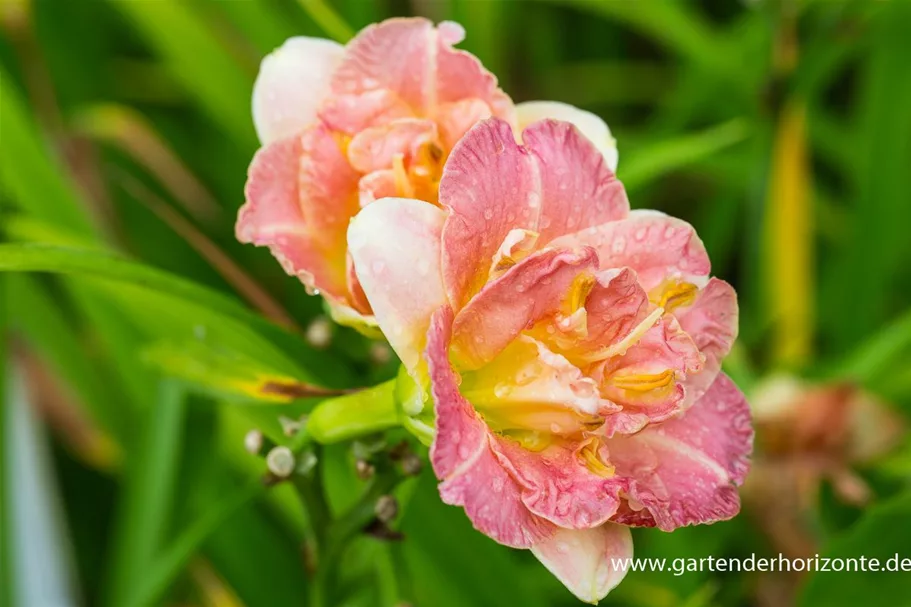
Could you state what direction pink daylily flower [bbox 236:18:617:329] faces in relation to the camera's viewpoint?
facing the viewer

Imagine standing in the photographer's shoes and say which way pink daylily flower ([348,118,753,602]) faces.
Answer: facing the viewer and to the right of the viewer

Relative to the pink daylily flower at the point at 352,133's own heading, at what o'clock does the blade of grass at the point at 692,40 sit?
The blade of grass is roughly at 7 o'clock from the pink daylily flower.

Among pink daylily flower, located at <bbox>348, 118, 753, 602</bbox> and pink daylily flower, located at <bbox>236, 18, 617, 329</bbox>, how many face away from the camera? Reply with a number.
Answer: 0

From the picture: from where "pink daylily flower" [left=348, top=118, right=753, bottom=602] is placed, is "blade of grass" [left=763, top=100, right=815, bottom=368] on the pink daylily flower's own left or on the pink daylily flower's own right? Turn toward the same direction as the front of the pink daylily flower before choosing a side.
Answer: on the pink daylily flower's own left
